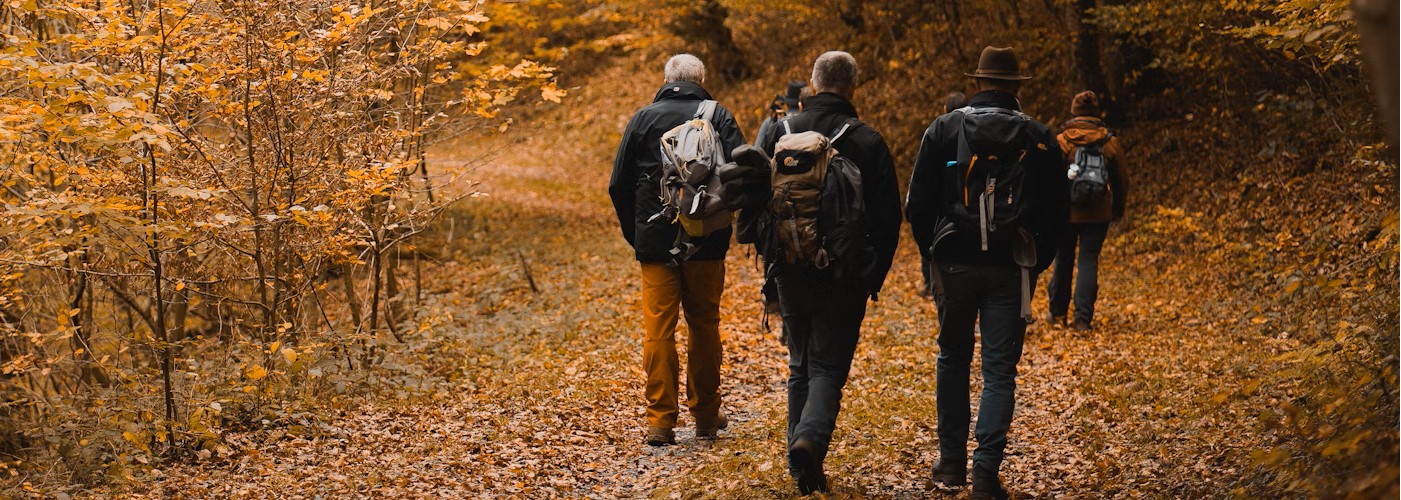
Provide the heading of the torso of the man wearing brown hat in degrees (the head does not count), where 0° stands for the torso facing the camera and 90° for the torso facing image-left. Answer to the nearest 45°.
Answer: approximately 180°

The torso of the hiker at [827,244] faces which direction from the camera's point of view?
away from the camera

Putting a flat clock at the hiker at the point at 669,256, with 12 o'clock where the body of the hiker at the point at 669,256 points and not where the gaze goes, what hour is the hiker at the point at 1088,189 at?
the hiker at the point at 1088,189 is roughly at 2 o'clock from the hiker at the point at 669,256.

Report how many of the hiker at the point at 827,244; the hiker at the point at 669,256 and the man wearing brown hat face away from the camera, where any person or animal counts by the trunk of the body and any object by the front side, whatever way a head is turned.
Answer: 3

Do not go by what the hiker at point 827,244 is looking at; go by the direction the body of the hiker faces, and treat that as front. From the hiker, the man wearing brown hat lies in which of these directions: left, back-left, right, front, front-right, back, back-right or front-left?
right

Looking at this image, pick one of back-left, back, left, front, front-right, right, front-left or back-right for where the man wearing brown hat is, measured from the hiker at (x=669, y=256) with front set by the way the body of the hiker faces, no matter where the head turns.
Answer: back-right

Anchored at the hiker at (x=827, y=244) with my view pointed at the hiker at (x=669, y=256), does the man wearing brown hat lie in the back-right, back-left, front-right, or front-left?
back-right

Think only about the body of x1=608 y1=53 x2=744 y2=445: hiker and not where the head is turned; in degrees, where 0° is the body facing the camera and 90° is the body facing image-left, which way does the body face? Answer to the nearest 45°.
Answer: approximately 180°

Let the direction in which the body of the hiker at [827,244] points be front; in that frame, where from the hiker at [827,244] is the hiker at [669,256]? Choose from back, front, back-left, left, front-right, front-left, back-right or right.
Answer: front-left

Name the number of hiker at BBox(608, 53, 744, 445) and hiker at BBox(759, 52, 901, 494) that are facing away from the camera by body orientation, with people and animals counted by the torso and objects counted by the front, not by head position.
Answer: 2

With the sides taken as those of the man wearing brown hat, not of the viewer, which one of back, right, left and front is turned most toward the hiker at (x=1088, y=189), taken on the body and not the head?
front

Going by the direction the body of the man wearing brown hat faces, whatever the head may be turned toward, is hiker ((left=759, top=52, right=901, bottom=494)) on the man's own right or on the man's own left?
on the man's own left

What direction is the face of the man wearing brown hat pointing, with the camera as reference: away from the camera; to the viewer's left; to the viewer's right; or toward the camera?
away from the camera

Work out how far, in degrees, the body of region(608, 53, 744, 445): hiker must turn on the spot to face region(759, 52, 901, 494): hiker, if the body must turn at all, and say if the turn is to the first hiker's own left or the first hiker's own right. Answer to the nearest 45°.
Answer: approximately 135° to the first hiker's own right
